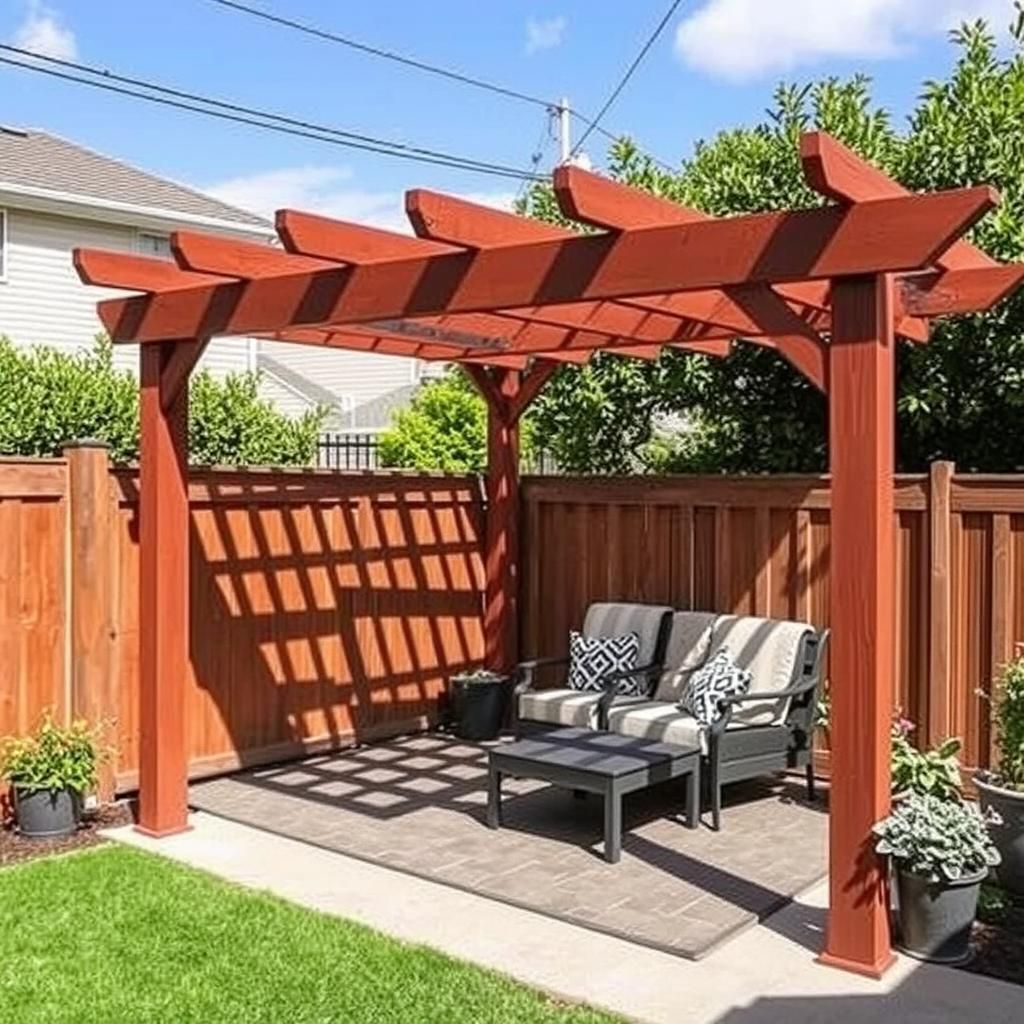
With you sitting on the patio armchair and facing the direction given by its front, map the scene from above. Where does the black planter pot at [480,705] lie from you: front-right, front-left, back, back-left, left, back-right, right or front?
right

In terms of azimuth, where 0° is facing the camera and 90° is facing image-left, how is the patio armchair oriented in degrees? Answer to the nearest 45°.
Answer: approximately 45°

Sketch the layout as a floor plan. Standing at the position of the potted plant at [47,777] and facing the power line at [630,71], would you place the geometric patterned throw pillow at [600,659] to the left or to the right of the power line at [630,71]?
right

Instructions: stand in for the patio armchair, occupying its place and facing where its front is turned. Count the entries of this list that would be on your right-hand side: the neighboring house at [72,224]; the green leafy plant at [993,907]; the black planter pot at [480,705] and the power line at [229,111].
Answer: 3

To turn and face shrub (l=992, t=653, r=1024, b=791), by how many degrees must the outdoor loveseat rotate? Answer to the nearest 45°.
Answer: approximately 90° to its left

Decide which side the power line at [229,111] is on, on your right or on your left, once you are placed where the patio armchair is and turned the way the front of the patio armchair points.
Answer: on your right

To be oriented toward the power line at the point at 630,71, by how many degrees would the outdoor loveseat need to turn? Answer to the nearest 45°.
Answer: approximately 135° to its right

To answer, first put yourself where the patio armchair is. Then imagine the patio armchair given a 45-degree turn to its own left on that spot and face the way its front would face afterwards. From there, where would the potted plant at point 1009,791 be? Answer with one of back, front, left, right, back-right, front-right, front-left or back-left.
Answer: front-left

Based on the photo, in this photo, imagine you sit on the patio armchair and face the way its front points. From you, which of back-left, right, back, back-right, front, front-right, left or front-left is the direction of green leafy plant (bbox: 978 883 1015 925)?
left

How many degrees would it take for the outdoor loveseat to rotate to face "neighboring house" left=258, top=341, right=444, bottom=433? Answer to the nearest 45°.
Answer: approximately 135° to its right

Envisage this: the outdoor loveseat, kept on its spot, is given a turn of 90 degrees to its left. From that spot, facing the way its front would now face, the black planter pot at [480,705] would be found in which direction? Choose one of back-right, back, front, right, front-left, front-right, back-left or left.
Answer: back

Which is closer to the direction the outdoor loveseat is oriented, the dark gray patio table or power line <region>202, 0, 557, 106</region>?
the dark gray patio table

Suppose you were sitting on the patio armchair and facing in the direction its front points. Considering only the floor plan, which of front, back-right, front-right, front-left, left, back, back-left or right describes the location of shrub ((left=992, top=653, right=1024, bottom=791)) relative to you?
left

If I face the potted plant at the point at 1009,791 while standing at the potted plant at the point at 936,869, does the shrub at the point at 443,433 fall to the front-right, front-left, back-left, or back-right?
front-left

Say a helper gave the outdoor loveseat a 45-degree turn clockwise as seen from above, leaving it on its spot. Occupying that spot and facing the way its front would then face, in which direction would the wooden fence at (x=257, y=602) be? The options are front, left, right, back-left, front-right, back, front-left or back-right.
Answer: front

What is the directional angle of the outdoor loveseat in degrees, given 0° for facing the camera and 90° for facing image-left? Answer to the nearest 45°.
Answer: approximately 45°

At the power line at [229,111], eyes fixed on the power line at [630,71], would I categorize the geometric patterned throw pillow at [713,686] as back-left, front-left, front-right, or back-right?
front-right
